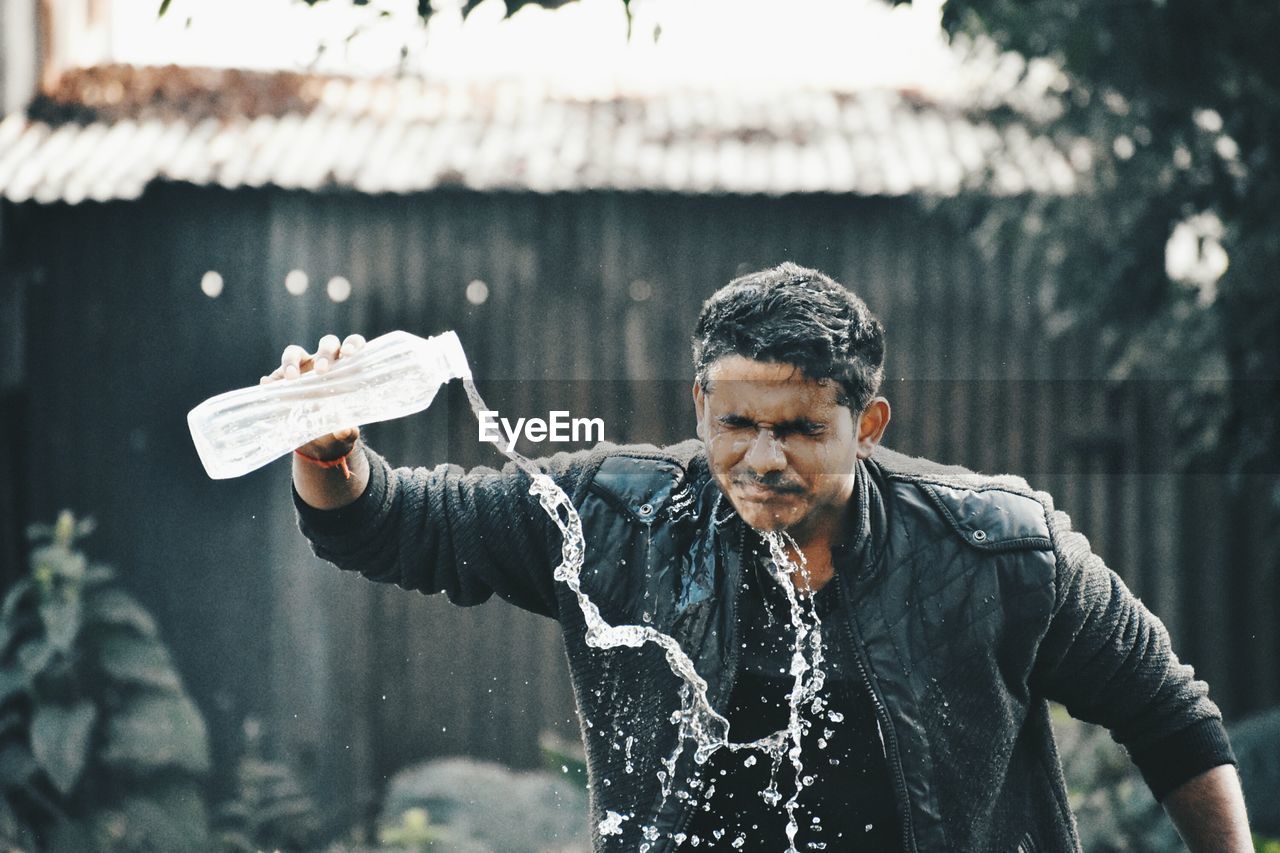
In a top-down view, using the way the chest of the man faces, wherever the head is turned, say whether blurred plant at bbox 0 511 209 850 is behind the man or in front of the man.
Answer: behind

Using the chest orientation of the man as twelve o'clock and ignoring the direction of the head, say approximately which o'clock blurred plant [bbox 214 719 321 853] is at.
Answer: The blurred plant is roughly at 5 o'clock from the man.

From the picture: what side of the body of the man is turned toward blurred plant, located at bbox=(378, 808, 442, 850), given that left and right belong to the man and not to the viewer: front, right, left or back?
back

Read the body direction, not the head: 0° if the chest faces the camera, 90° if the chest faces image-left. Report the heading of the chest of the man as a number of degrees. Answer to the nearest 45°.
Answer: approximately 0°
